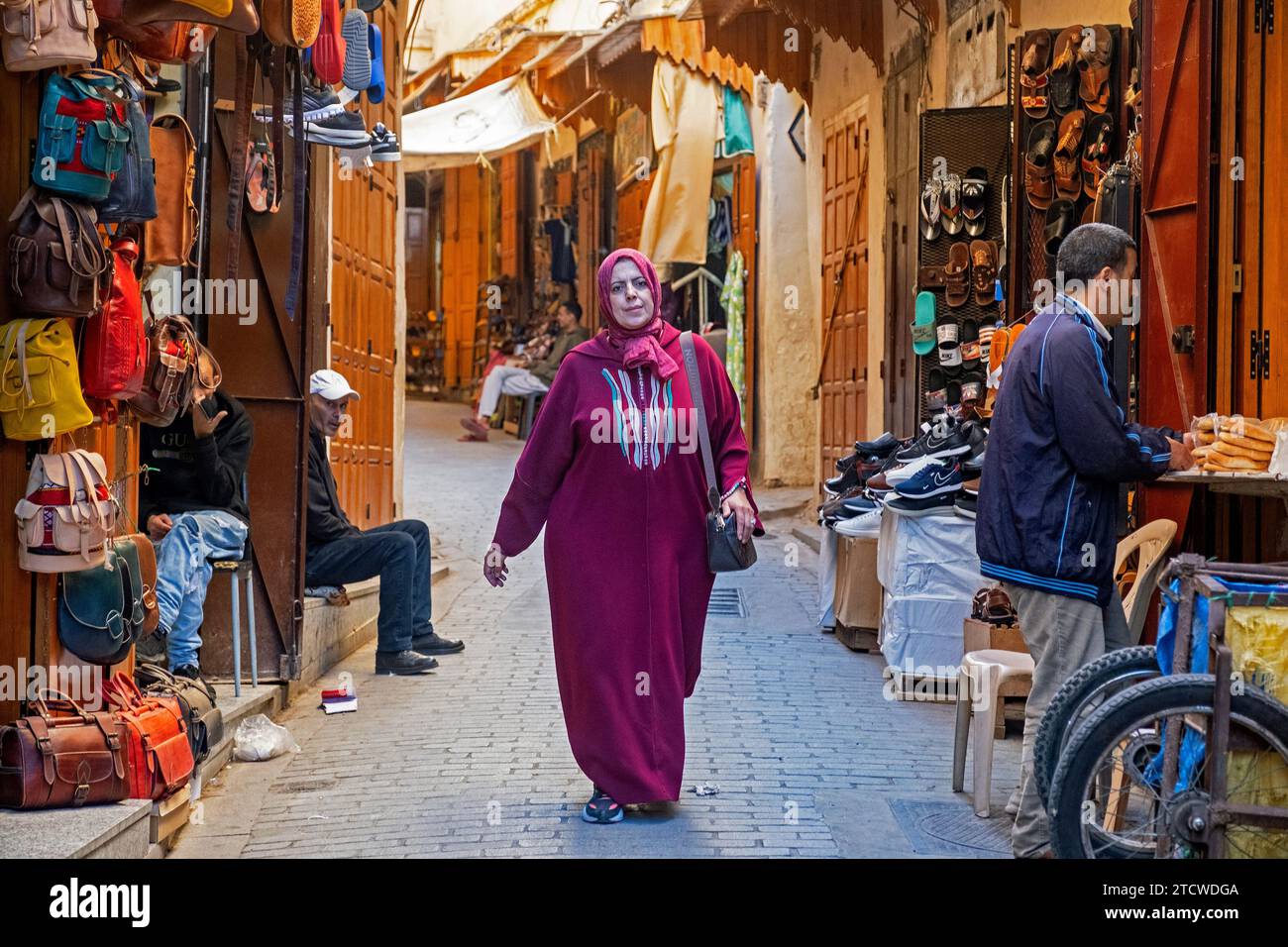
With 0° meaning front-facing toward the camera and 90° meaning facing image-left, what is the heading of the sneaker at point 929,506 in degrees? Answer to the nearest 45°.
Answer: approximately 90°

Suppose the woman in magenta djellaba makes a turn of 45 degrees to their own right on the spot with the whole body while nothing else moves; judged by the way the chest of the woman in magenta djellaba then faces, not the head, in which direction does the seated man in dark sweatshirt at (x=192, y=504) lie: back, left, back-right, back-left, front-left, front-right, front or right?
right

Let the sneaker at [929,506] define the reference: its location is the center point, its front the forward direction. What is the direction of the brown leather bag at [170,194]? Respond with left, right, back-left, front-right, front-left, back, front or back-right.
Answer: front-left

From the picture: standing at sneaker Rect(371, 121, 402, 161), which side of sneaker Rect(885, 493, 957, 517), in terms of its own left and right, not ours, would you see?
front

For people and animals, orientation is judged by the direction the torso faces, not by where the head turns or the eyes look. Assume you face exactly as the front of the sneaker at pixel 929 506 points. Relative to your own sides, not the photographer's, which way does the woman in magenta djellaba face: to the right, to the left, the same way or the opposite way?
to the left

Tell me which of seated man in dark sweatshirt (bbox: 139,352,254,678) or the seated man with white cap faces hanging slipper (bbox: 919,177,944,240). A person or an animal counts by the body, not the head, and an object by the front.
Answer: the seated man with white cap

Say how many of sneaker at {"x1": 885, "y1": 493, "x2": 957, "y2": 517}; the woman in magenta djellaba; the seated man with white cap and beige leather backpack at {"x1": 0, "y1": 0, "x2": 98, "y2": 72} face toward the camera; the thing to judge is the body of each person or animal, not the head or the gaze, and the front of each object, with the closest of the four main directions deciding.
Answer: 2

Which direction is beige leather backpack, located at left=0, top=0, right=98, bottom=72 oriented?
toward the camera

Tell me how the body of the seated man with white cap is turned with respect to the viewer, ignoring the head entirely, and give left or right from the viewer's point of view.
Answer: facing to the right of the viewer

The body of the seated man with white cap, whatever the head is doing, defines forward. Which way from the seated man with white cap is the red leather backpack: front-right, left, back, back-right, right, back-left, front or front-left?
right

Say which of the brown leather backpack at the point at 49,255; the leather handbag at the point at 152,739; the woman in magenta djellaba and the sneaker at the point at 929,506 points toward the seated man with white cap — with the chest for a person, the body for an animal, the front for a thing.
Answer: the sneaker

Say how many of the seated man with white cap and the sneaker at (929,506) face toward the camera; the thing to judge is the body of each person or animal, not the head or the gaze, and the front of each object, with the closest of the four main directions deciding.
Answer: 0

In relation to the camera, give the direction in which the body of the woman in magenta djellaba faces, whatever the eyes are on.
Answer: toward the camera
